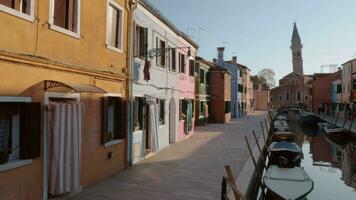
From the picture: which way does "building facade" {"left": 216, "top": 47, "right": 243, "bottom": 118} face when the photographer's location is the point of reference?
facing to the right of the viewer

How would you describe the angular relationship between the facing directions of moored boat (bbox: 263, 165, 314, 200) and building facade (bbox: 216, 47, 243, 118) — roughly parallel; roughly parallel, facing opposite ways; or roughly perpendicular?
roughly perpendicular

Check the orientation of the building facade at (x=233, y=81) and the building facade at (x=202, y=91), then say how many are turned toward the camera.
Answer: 0

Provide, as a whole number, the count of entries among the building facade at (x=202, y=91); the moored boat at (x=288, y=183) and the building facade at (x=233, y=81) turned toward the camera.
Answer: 1

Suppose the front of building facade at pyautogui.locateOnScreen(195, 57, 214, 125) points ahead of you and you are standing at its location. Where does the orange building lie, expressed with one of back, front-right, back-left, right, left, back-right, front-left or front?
right

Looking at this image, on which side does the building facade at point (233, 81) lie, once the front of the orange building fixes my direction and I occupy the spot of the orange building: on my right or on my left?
on my left

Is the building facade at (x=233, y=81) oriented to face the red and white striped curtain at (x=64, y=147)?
no

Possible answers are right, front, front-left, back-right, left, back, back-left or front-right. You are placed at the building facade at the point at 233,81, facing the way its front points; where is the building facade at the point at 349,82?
front

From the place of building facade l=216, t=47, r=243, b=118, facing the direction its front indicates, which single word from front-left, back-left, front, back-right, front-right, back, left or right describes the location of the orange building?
right

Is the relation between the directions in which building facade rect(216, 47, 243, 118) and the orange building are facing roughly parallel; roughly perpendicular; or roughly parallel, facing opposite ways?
roughly parallel

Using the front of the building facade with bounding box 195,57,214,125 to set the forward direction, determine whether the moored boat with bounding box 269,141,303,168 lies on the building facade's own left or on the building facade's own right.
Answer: on the building facade's own right

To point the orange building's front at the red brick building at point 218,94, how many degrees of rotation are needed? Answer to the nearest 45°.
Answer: approximately 90° to its left

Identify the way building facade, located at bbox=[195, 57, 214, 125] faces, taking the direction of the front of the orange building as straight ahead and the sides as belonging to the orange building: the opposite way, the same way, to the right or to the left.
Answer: the same way

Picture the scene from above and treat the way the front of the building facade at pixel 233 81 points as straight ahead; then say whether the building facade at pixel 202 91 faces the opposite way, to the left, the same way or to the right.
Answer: the same way

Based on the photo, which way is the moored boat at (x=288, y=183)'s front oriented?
toward the camera

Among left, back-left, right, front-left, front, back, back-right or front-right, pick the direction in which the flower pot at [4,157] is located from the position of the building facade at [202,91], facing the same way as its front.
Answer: right

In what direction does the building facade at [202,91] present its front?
to the viewer's right

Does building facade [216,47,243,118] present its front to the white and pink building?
no
